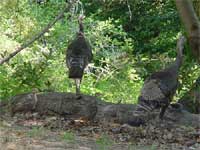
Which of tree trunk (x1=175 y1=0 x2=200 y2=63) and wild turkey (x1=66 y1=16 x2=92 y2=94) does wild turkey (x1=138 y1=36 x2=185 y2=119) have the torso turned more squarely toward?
the tree trunk

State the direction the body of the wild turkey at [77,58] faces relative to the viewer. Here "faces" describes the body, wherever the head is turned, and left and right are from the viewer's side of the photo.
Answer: facing away from the viewer

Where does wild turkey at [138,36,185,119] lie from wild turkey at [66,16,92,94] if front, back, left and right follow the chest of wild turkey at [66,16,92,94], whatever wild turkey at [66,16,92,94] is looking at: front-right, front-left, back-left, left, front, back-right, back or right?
back-right

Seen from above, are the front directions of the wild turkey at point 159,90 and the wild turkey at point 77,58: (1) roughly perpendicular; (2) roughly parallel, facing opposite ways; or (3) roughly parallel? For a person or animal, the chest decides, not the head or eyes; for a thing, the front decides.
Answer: roughly perpendicular

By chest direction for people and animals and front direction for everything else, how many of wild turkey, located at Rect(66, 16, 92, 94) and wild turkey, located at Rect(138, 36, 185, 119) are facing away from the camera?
1

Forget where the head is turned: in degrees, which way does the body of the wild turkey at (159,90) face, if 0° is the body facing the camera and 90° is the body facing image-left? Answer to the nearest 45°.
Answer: approximately 270°

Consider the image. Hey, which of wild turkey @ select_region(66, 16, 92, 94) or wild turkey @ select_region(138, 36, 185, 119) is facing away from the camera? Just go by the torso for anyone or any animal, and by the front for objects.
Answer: wild turkey @ select_region(66, 16, 92, 94)

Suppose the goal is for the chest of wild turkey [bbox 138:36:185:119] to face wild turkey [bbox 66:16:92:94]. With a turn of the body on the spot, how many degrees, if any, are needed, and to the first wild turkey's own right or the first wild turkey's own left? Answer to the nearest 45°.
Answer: approximately 135° to the first wild turkey's own left
